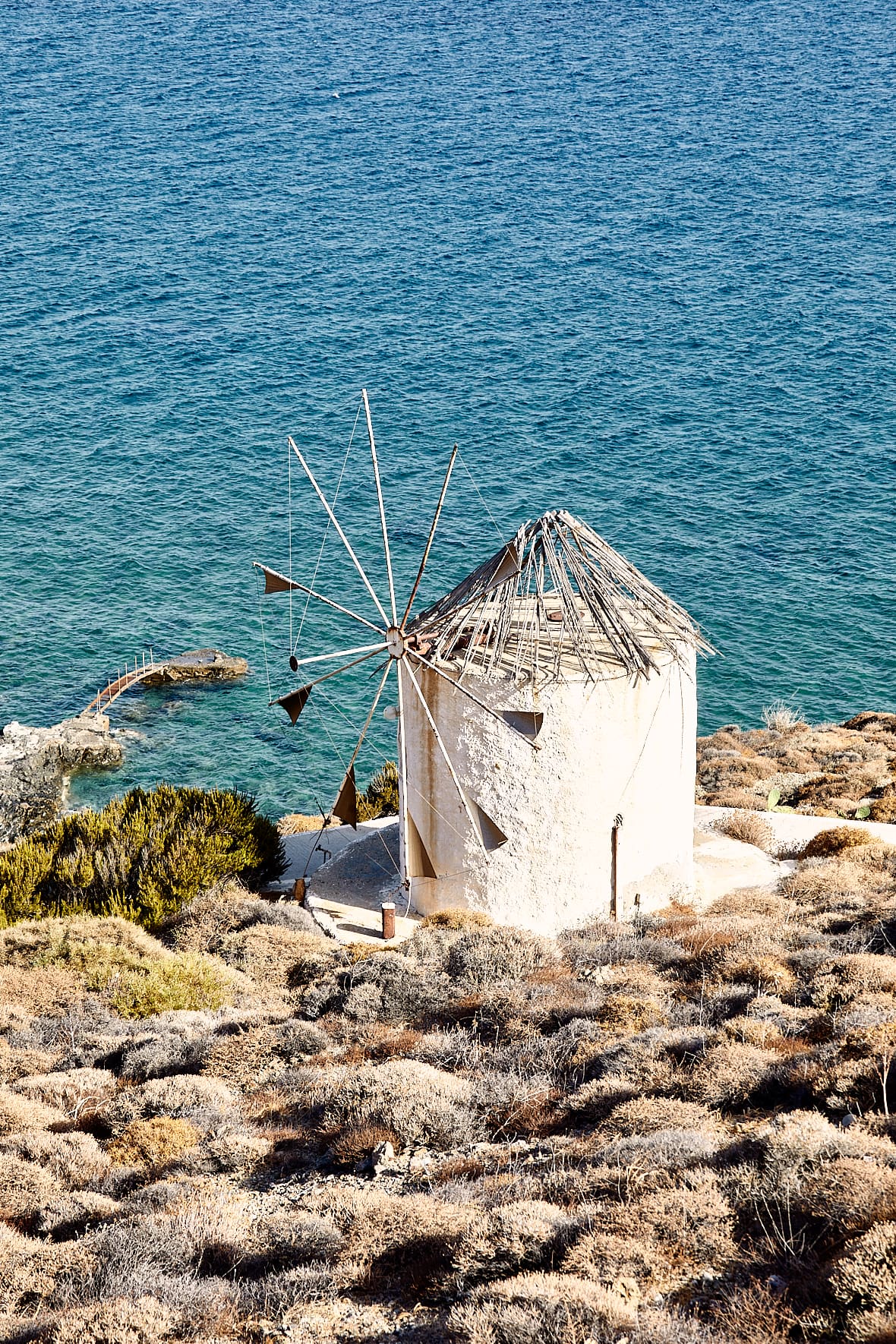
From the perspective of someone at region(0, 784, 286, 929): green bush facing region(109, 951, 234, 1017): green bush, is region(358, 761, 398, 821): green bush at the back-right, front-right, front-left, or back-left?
back-left

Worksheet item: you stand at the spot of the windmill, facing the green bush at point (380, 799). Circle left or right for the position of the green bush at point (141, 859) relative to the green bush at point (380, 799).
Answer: left

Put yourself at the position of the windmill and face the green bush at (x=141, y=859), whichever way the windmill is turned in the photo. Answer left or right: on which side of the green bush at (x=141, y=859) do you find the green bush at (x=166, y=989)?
left

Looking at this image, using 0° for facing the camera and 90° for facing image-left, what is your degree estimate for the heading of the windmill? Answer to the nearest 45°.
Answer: approximately 45°

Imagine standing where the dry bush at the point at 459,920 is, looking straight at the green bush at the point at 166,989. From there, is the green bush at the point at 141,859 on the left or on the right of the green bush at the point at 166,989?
right

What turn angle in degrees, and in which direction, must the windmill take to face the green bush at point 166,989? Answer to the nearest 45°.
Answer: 0° — it already faces it
